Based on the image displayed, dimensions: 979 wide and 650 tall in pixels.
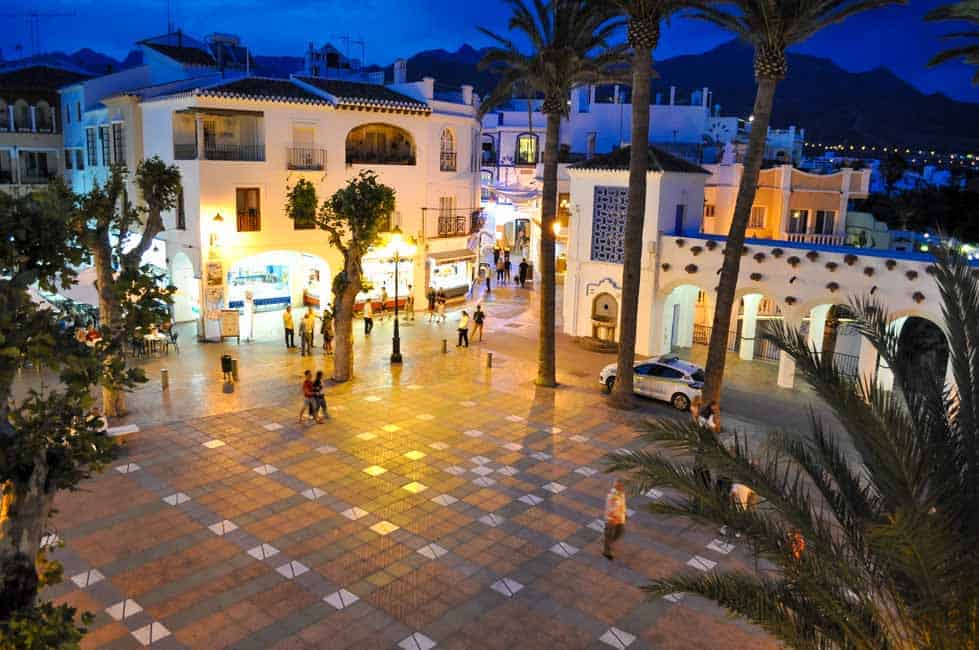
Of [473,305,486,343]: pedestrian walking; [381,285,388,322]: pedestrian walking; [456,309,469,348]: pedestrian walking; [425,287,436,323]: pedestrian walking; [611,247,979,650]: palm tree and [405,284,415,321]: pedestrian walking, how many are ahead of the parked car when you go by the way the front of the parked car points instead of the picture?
5

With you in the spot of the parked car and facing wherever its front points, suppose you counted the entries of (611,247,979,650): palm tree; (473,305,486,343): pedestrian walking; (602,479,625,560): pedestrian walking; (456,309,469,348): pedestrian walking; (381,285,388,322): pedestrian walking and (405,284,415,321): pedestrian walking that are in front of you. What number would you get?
4

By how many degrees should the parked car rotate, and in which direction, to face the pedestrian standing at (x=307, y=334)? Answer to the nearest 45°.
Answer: approximately 45° to its left

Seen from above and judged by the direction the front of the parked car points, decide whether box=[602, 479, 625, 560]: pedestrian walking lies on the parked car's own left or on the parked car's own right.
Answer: on the parked car's own left

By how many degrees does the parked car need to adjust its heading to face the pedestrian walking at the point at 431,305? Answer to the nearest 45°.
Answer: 0° — it already faces them

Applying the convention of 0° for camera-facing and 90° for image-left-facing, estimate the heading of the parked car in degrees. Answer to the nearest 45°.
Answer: approximately 135°

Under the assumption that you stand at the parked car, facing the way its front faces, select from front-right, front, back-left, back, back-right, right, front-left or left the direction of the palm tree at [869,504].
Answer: back-left

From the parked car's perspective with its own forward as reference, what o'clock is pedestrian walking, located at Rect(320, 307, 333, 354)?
The pedestrian walking is roughly at 11 o'clock from the parked car.

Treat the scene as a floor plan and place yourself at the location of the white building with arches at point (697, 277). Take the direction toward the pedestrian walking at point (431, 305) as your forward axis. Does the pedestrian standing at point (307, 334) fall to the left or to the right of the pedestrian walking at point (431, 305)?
left

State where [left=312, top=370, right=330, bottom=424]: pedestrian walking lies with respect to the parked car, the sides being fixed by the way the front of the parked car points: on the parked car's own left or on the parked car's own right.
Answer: on the parked car's own left

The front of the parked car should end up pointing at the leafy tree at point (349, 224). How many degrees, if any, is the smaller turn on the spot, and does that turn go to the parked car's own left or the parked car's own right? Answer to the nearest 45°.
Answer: approximately 45° to the parked car's own left

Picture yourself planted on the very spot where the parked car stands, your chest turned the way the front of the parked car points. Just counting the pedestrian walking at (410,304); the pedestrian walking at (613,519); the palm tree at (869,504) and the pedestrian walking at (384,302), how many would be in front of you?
2
